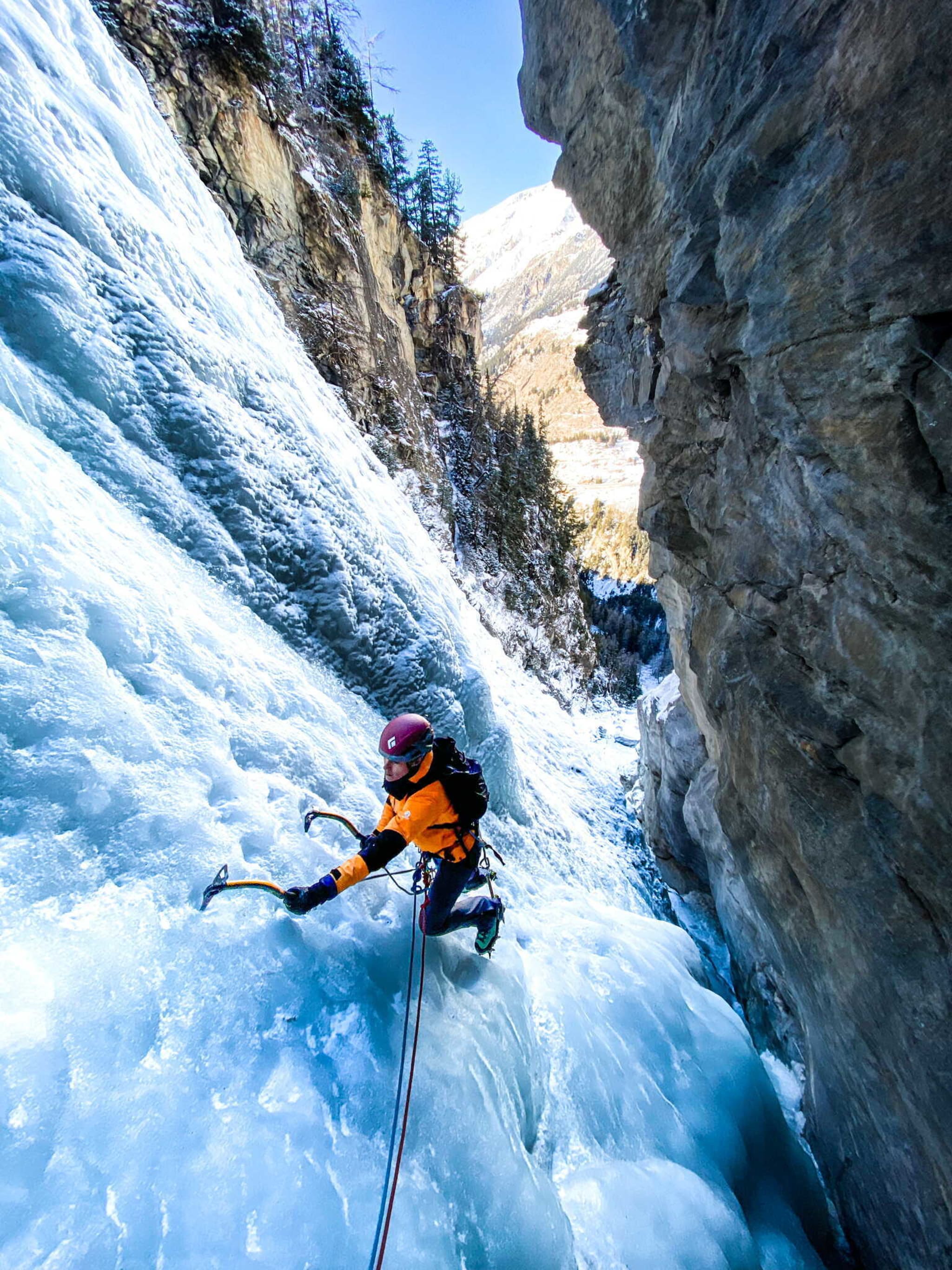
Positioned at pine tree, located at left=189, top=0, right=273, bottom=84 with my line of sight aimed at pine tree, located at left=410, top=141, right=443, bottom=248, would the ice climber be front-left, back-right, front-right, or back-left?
back-right

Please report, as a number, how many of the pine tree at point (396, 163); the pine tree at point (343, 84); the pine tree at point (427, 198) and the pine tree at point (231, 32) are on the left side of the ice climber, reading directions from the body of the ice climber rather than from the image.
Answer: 0

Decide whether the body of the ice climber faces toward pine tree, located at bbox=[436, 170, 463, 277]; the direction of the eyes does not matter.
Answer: no

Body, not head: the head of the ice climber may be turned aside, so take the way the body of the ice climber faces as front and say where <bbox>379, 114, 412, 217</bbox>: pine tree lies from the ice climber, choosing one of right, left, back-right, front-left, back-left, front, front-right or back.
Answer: right

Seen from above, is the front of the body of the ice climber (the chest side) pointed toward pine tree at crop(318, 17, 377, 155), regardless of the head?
no

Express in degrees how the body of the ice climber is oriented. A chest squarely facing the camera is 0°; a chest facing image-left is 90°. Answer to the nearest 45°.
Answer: approximately 90°

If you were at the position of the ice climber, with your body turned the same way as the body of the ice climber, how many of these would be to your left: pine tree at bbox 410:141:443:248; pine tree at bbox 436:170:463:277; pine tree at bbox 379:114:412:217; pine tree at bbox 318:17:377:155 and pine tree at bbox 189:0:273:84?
0

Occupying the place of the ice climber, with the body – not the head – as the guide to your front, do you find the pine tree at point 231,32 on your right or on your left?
on your right
